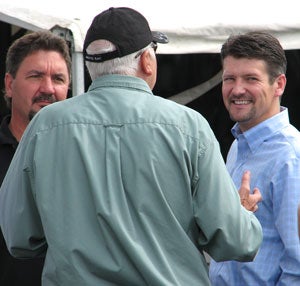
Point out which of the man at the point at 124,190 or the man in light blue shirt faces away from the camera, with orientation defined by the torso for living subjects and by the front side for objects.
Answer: the man

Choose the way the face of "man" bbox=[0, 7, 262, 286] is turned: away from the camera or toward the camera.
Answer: away from the camera

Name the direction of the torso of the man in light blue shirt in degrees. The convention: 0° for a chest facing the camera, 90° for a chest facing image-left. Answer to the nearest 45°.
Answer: approximately 45°

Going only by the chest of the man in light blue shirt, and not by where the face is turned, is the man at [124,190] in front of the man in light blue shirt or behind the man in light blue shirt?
in front

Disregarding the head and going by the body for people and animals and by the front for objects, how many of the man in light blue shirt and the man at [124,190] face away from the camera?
1

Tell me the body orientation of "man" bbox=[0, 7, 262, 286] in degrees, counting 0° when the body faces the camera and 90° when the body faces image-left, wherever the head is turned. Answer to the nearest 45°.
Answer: approximately 180°
